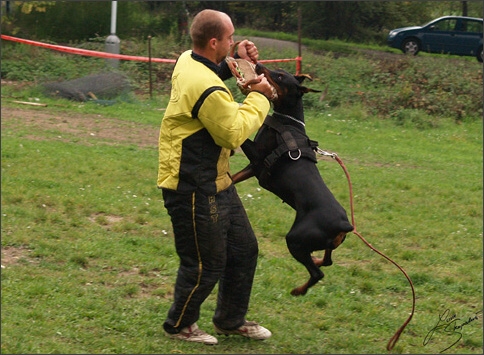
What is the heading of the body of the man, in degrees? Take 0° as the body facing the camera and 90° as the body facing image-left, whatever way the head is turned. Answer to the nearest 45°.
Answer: approximately 270°

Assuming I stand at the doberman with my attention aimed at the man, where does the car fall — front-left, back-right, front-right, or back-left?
back-right

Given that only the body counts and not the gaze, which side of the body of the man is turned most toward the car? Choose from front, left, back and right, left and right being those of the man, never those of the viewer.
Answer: left

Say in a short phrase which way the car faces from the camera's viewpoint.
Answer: facing to the left of the viewer

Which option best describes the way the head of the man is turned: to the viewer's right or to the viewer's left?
to the viewer's right

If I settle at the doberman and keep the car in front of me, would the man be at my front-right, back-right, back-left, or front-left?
back-left

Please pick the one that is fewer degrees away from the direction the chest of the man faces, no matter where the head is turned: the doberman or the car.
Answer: the doberman

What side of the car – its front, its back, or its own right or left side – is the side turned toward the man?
left

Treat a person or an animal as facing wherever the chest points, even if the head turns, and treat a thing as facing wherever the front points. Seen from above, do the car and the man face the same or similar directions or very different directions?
very different directions
